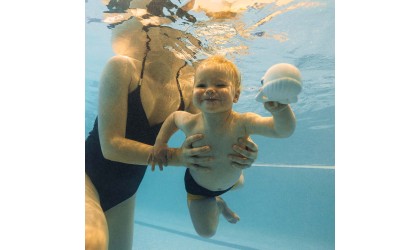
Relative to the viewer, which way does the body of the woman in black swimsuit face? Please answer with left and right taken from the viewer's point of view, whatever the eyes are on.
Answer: facing the viewer and to the right of the viewer
